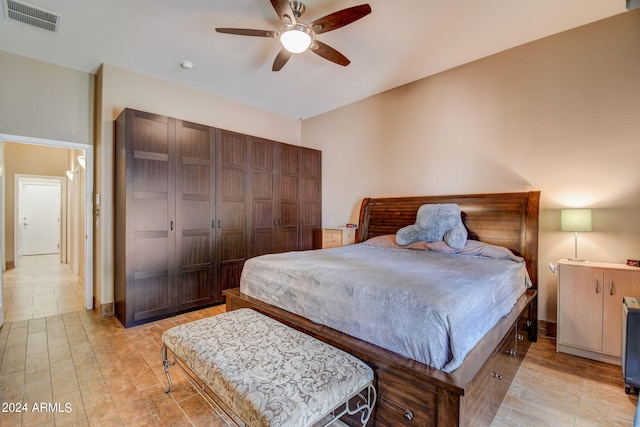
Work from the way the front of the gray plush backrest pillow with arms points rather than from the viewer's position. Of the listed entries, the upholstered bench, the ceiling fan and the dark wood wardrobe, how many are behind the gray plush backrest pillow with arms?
0

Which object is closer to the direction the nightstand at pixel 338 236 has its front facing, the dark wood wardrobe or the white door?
the dark wood wardrobe

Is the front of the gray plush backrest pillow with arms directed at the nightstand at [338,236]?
no

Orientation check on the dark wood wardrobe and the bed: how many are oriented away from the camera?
0

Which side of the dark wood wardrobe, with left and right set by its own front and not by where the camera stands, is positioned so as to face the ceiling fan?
front

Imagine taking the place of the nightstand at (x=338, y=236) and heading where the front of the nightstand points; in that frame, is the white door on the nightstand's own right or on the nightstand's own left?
on the nightstand's own right

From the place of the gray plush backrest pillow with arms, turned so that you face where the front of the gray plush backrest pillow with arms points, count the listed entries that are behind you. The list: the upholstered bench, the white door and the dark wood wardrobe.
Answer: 0

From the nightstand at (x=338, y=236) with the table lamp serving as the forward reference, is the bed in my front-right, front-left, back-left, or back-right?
front-right

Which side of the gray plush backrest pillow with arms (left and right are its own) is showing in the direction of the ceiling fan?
front

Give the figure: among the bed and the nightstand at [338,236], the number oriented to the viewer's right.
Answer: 0

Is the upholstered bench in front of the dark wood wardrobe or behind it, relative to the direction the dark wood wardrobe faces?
in front

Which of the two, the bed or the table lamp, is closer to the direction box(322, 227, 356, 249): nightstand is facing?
the bed

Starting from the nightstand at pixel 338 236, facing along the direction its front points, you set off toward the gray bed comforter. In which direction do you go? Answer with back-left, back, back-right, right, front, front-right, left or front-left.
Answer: front-left

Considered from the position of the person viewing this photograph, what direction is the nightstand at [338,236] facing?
facing the viewer and to the left of the viewer

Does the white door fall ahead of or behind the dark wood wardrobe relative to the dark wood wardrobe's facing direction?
behind

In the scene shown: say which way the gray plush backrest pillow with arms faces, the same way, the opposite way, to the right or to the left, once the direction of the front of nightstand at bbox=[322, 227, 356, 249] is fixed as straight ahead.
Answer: the same way

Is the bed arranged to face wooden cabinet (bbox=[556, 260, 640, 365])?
no

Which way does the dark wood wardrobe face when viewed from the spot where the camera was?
facing the viewer and to the right of the viewer

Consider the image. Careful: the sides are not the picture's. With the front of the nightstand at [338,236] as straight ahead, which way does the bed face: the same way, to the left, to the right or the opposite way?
the same way

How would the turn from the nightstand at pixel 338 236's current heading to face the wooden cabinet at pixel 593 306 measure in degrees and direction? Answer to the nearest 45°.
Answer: approximately 90° to its left

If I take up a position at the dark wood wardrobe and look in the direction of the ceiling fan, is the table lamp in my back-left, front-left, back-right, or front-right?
front-left

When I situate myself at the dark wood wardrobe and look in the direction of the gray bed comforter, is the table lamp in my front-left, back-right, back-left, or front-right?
front-left

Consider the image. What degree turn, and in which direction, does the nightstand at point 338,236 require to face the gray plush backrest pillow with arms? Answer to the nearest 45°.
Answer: approximately 90° to its left
